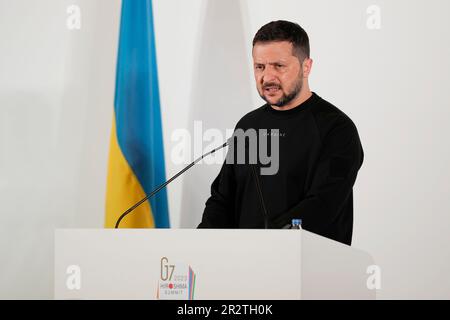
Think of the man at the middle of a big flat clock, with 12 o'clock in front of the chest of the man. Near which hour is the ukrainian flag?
The ukrainian flag is roughly at 2 o'clock from the man.

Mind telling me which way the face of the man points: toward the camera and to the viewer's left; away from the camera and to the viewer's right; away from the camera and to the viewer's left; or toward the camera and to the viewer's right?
toward the camera and to the viewer's left

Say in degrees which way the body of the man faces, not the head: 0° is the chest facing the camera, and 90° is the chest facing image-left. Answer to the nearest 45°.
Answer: approximately 45°

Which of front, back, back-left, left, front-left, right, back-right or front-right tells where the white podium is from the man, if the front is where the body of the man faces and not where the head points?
front-left
